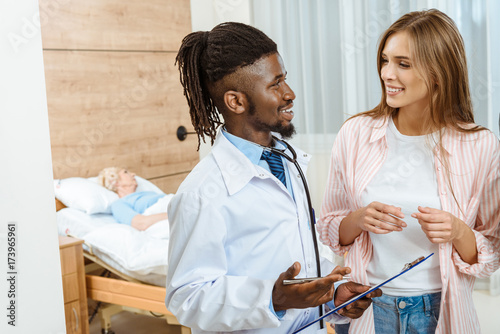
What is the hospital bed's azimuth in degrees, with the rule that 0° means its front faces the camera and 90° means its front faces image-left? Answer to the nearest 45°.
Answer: approximately 315°
